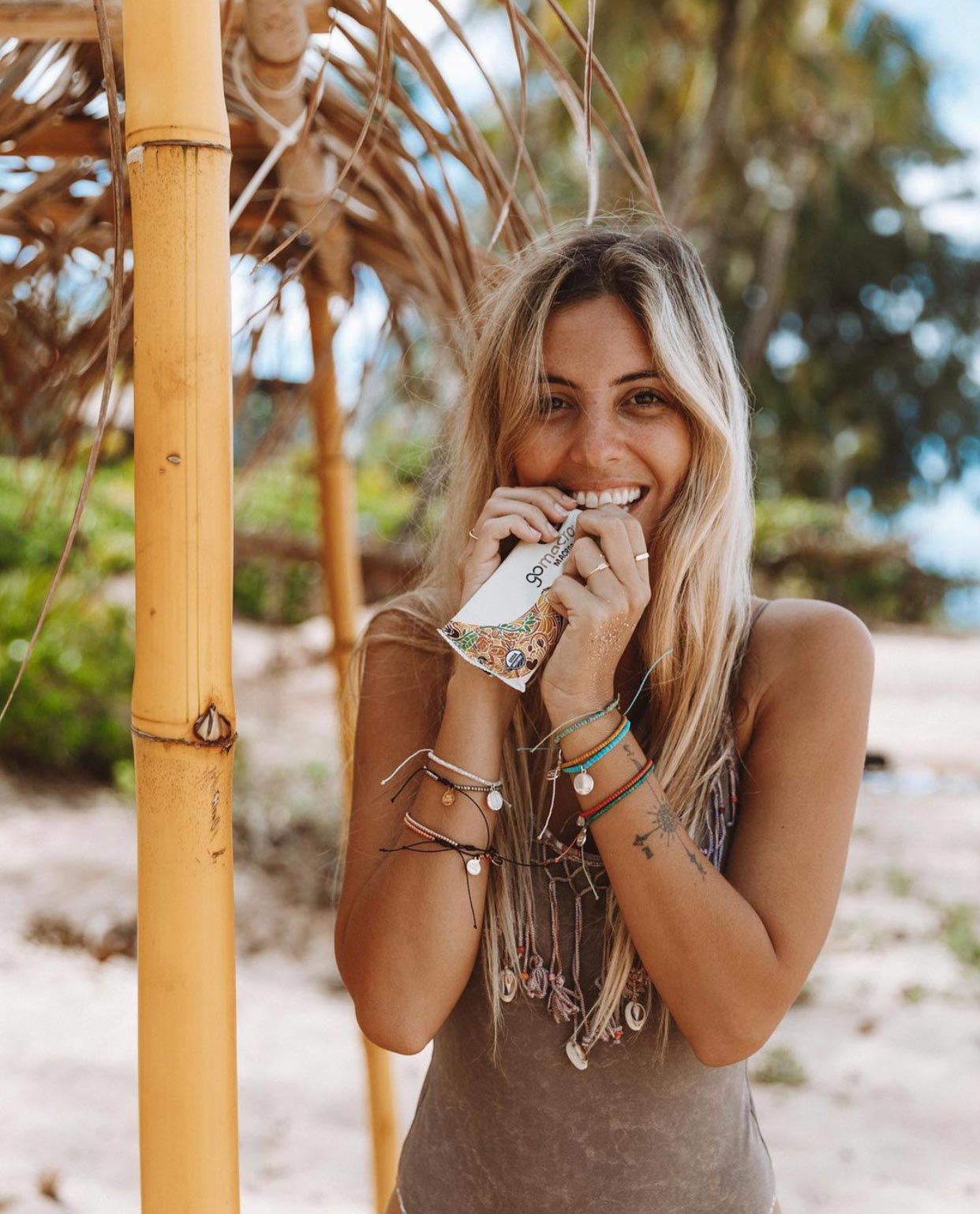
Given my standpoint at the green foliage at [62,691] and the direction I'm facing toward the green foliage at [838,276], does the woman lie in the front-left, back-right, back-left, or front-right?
back-right

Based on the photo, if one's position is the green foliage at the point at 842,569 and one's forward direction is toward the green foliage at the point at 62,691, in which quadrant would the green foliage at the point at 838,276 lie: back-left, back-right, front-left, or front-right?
back-right

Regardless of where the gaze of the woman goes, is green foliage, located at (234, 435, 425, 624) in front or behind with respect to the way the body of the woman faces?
behind

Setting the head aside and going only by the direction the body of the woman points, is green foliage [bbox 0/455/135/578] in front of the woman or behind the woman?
behind

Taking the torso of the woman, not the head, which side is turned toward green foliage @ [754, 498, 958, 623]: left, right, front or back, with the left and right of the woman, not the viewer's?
back

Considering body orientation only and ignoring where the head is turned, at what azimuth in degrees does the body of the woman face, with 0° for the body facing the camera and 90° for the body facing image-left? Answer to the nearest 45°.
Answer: approximately 0°
